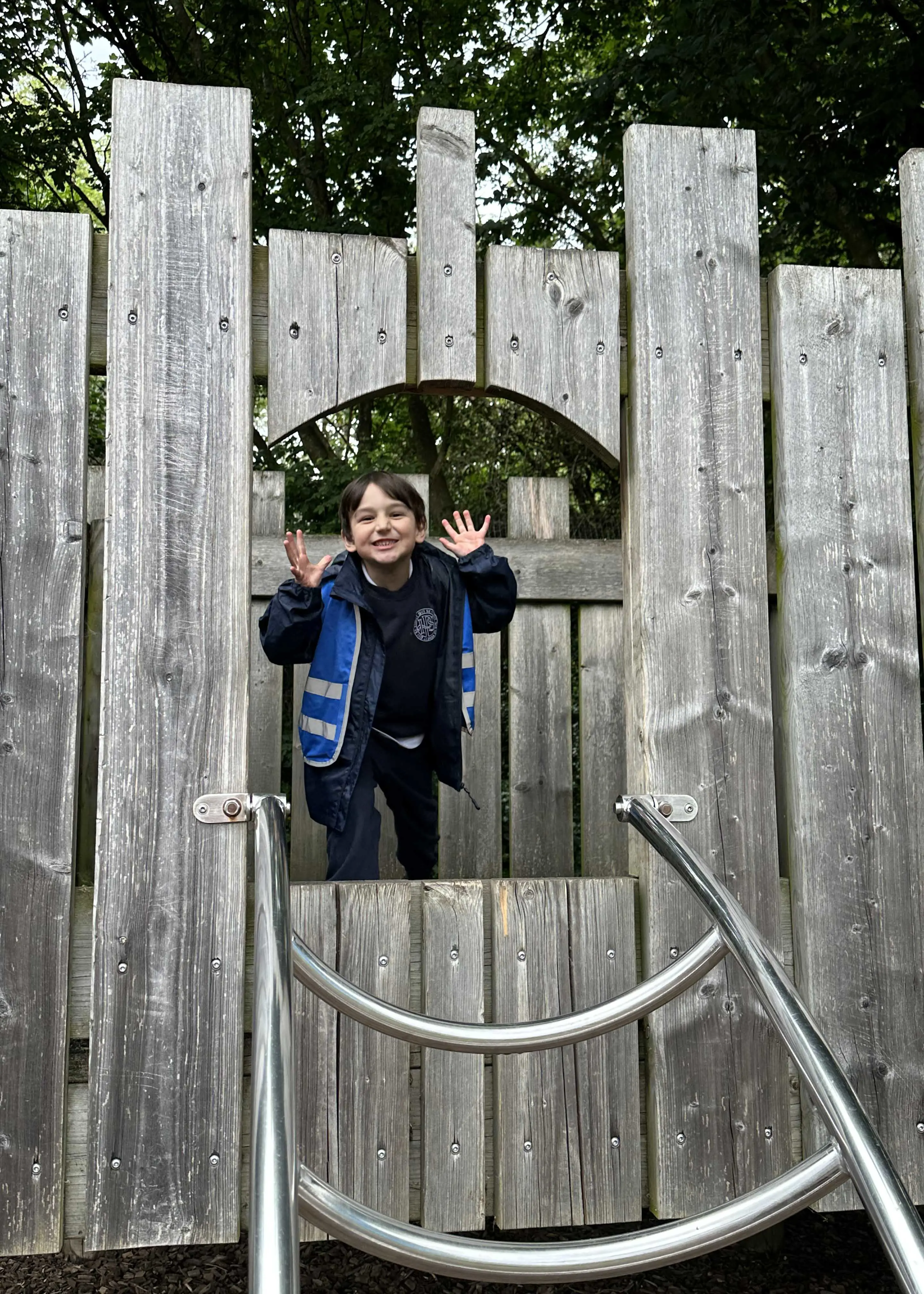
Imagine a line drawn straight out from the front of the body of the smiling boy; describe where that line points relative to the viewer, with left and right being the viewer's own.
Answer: facing the viewer
